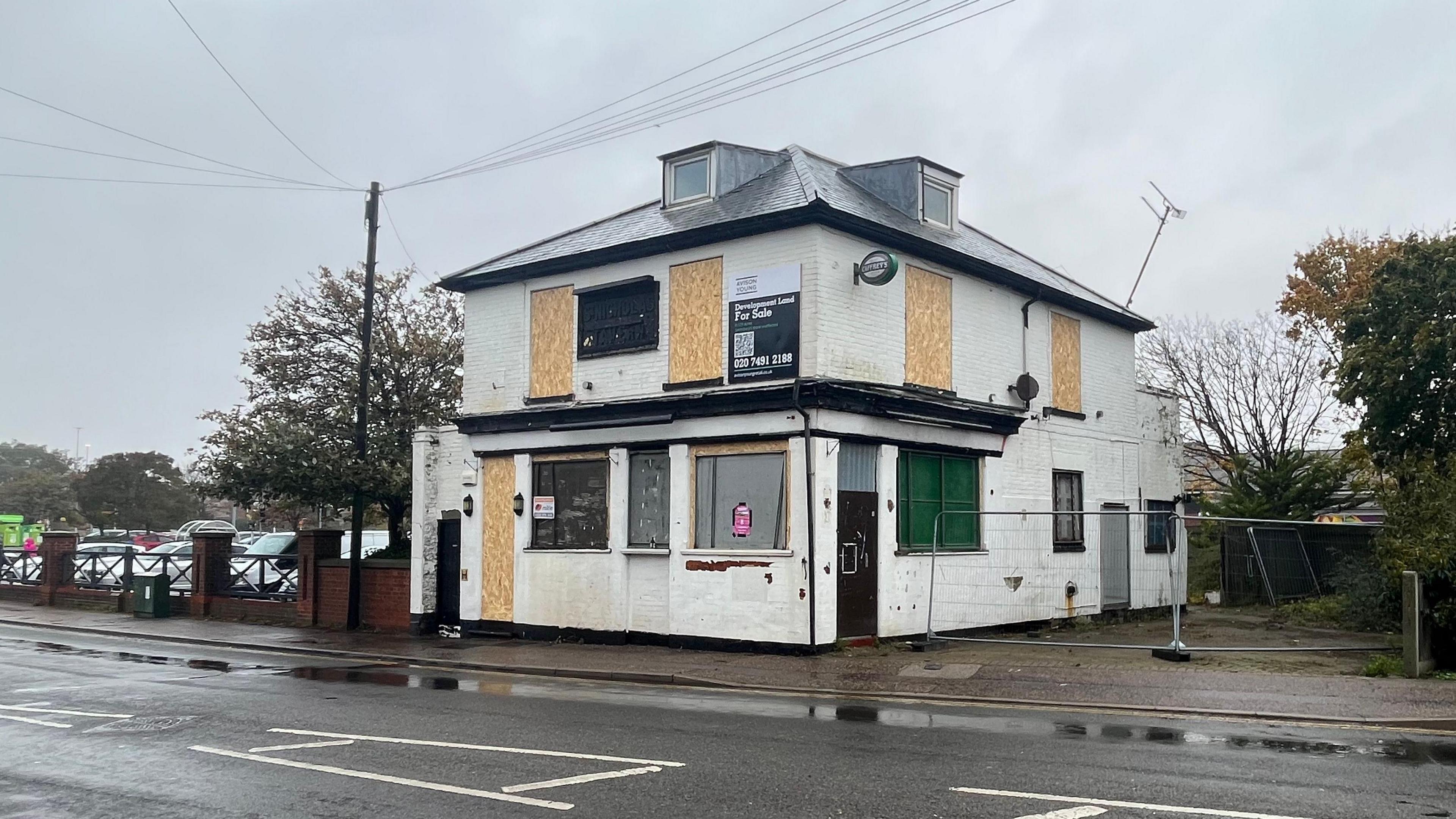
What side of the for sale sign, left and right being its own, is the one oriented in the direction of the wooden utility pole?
right

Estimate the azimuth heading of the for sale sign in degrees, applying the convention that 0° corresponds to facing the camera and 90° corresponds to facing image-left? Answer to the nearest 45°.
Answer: approximately 45°

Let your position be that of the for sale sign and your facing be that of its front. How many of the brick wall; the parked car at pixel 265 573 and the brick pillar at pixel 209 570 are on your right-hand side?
3

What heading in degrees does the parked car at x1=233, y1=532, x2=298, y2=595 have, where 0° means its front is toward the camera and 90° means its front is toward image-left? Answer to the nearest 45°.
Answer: approximately 45°

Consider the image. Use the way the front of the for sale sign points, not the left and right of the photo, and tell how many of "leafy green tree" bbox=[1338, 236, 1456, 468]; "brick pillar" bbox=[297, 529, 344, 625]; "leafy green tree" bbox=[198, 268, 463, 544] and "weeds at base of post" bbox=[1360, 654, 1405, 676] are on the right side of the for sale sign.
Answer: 2
